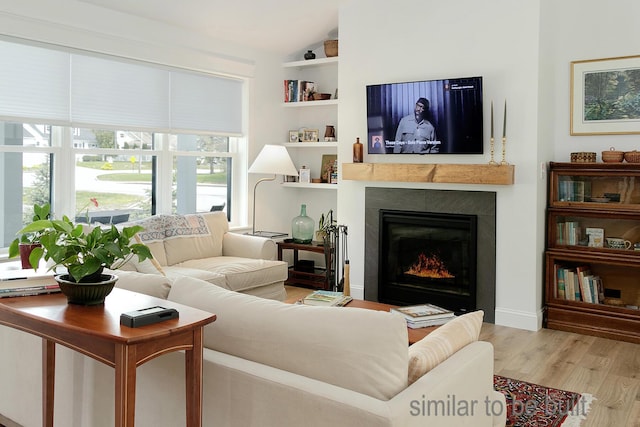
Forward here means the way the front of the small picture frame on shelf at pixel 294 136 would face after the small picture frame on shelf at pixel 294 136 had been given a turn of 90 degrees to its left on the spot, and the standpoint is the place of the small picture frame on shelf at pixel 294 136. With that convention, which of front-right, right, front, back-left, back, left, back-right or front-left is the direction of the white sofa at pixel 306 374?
right

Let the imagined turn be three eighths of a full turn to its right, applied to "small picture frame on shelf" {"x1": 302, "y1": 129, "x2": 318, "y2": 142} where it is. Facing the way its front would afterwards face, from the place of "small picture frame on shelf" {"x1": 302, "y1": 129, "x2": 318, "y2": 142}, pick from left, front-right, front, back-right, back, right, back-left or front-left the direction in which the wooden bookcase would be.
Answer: back

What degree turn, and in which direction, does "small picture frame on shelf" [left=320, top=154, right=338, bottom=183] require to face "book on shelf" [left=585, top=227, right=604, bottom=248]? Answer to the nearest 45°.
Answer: approximately 45° to its left

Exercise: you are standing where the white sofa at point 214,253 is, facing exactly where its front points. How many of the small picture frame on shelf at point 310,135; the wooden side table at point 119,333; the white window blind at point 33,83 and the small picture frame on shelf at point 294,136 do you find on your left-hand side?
2

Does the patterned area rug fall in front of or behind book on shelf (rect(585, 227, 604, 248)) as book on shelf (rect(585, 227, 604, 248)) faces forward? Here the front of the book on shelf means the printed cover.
in front

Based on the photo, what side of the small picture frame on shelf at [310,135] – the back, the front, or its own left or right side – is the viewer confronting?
front

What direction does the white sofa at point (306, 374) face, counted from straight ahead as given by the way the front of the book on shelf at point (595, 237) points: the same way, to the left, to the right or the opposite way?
the opposite way

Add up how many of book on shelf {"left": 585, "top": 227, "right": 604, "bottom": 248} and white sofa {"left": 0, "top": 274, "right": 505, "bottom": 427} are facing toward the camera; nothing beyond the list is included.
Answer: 1

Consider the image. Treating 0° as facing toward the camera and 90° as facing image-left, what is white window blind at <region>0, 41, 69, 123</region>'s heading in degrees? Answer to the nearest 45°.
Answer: approximately 315°

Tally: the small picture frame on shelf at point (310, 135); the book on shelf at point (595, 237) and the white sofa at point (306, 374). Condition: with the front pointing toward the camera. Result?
2

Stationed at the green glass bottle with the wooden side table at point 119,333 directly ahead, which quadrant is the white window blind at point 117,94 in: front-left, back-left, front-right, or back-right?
front-right

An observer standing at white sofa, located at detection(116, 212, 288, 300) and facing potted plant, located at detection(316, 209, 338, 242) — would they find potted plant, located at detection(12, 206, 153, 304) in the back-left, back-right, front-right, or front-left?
back-right

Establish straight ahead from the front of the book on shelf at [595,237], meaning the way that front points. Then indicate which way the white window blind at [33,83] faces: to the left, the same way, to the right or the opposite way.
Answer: to the left

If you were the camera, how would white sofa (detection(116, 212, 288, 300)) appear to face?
facing the viewer and to the right of the viewer

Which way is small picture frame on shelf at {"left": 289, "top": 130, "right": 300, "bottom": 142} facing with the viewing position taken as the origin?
facing the viewer

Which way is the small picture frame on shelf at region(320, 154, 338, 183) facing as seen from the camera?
toward the camera
